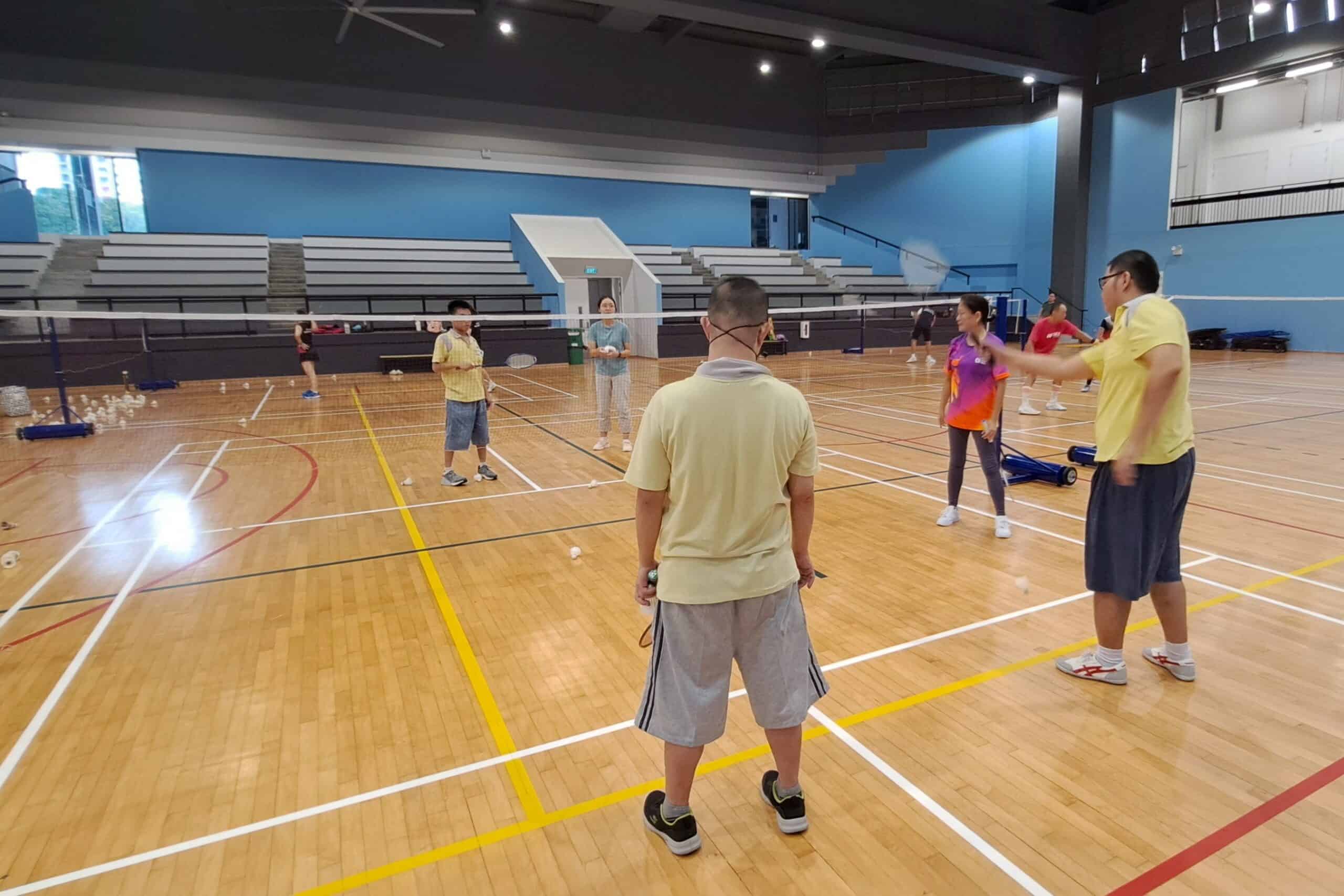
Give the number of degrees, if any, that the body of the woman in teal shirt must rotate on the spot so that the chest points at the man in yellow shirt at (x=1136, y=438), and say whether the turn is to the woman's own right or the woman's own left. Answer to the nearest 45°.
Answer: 0° — they already face them

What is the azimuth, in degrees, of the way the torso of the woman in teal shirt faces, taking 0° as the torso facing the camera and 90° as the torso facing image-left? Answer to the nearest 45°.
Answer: approximately 0°

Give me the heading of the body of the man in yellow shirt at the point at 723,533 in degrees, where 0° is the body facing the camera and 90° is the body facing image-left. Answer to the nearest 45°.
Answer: approximately 180°

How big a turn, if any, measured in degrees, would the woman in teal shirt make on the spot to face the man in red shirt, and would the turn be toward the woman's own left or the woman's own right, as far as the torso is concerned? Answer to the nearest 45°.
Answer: approximately 90° to the woman's own left

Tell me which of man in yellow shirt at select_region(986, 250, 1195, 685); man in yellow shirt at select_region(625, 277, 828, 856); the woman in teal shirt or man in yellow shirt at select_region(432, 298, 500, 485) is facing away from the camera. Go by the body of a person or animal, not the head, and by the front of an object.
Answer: man in yellow shirt at select_region(625, 277, 828, 856)

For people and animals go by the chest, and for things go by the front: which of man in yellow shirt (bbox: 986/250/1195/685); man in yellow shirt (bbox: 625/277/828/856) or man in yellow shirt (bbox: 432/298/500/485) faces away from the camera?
man in yellow shirt (bbox: 625/277/828/856)

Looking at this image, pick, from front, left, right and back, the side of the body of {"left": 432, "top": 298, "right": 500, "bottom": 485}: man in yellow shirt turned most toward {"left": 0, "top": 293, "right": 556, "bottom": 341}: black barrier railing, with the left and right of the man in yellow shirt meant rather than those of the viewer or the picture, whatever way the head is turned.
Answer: back

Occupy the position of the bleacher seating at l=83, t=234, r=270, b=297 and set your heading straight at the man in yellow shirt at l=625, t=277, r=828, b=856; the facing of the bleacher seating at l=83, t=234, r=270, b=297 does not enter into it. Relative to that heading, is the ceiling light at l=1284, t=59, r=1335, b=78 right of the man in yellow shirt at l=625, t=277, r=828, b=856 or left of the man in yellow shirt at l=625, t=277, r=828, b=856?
left

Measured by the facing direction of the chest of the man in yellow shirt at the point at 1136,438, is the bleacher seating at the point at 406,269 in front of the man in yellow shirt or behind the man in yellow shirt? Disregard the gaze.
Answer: in front

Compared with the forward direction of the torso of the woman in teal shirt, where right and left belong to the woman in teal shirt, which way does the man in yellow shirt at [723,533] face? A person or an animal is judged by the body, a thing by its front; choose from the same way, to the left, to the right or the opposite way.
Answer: the opposite way

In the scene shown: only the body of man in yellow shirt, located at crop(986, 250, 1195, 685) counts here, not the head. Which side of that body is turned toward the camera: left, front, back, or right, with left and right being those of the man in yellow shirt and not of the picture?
left

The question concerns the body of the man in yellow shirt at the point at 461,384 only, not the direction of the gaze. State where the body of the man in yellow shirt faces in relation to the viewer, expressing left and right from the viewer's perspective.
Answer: facing the viewer and to the right of the viewer
